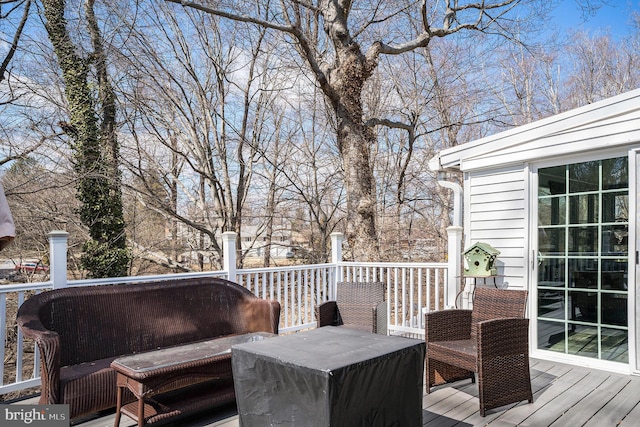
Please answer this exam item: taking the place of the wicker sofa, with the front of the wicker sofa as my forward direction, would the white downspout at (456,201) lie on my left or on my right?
on my left

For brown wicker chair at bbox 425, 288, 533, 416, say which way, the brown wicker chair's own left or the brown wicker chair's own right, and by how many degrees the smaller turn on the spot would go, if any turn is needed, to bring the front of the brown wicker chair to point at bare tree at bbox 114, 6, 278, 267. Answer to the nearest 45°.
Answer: approximately 90° to the brown wicker chair's own right

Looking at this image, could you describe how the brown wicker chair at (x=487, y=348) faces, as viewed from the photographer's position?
facing the viewer and to the left of the viewer

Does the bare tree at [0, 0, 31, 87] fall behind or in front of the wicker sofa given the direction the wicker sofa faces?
behind

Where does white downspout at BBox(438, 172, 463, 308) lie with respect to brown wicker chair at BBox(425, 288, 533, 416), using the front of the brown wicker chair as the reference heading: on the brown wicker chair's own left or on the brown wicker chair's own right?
on the brown wicker chair's own right

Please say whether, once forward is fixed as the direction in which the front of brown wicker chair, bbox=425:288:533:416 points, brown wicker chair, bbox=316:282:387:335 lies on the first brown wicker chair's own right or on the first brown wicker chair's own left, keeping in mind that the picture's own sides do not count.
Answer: on the first brown wicker chair's own right

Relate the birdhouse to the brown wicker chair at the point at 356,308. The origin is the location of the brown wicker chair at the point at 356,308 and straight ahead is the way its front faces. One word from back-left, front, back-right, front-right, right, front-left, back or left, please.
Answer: back-left

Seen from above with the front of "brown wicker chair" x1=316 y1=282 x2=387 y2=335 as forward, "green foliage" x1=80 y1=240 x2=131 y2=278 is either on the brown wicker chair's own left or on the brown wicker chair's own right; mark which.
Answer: on the brown wicker chair's own right

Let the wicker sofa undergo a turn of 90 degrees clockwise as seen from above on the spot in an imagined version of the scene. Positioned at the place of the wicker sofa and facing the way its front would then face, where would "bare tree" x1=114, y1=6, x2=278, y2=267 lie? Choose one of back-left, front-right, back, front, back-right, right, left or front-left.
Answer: back-right

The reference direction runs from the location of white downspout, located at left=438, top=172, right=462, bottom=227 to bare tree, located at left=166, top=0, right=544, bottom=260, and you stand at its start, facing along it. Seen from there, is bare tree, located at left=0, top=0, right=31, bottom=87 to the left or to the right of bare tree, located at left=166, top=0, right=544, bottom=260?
left

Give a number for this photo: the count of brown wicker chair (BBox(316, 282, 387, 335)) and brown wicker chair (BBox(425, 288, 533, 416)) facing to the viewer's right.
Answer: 0

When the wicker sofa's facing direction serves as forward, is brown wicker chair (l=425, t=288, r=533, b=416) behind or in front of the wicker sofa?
in front
